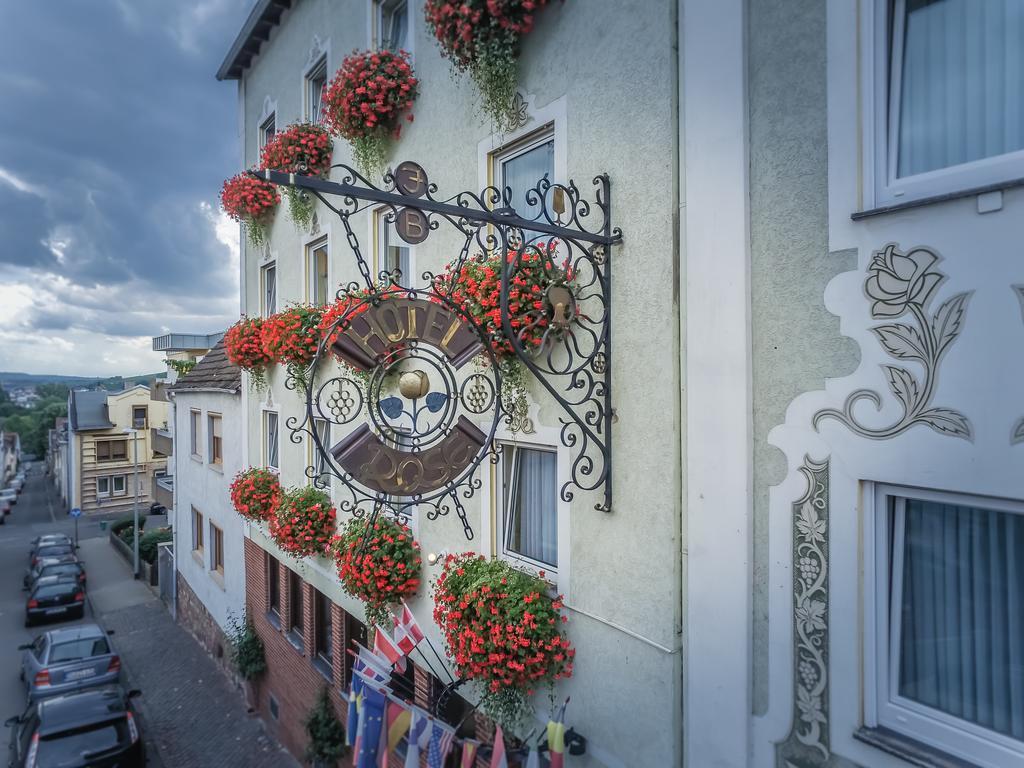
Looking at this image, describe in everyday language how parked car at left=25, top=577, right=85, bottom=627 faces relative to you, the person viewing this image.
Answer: facing away from the viewer

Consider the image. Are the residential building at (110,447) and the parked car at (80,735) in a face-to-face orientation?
yes

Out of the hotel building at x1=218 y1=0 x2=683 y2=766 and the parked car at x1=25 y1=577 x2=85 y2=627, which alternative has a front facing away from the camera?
the parked car

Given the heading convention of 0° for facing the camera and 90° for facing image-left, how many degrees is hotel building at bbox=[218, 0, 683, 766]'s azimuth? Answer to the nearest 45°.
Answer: approximately 45°

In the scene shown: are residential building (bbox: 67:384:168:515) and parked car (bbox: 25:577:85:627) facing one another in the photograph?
yes

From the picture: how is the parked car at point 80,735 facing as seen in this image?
away from the camera

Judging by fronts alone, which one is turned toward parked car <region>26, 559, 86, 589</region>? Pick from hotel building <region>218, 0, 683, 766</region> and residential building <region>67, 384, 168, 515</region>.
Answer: residential building <region>67, 384, 168, 515</region>

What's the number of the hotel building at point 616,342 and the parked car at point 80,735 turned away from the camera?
1

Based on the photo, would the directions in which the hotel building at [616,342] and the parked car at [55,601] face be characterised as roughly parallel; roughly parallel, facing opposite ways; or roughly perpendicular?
roughly perpendicular

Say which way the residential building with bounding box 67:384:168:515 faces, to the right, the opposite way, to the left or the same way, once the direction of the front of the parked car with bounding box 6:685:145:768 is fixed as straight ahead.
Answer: the opposite way

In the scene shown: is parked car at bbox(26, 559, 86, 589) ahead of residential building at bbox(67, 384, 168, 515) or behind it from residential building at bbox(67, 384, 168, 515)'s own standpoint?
ahead

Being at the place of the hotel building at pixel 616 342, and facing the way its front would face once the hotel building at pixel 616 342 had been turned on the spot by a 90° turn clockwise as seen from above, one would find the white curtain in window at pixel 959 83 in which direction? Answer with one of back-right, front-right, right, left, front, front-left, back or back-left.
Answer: back

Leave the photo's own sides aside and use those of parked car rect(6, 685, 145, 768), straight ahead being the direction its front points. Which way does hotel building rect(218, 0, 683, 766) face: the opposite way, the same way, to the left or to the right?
to the left

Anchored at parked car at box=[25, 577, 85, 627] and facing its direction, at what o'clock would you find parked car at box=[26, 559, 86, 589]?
parked car at box=[26, 559, 86, 589] is roughly at 12 o'clock from parked car at box=[25, 577, 85, 627].

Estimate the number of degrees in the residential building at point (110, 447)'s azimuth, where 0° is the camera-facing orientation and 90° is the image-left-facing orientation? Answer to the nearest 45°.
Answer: approximately 0°
